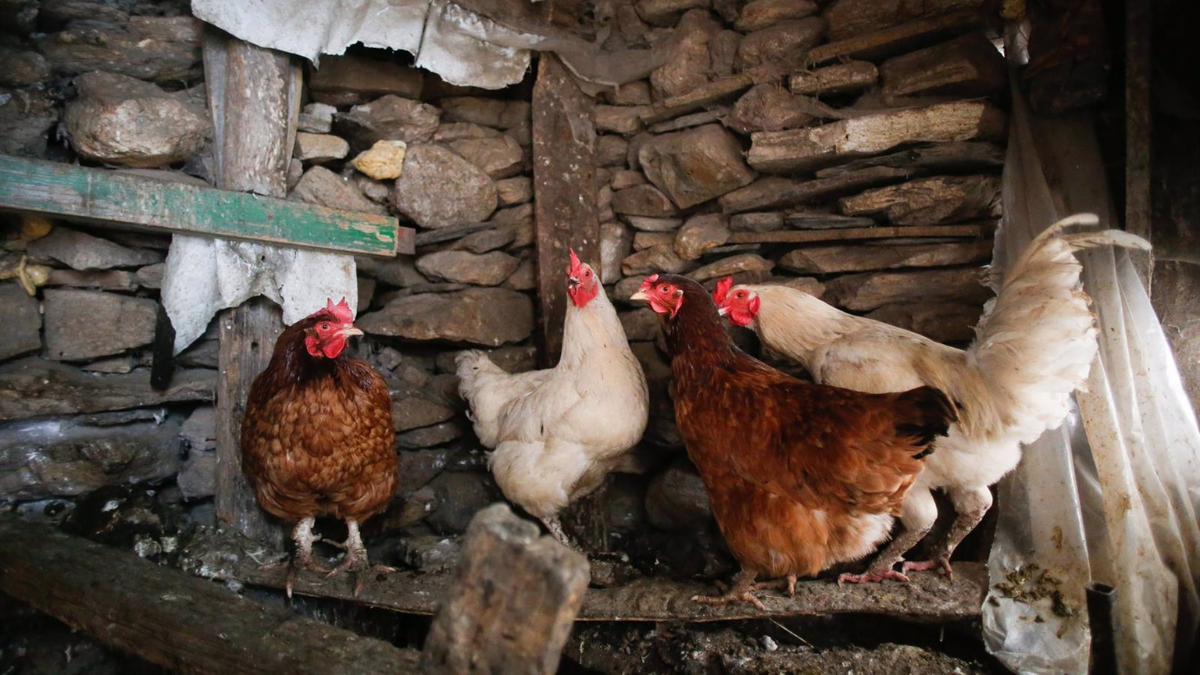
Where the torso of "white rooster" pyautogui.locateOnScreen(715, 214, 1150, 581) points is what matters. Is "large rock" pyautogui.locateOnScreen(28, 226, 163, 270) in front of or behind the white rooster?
in front

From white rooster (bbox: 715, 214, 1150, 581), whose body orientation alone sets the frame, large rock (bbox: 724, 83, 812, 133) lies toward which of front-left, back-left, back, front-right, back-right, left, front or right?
front-right

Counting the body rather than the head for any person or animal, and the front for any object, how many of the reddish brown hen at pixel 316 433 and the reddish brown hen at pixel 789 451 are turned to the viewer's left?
1

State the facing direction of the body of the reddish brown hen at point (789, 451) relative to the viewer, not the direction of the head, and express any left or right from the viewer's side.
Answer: facing to the left of the viewer

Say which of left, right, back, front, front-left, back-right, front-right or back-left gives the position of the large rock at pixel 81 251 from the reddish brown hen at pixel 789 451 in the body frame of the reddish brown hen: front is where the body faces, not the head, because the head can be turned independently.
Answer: front

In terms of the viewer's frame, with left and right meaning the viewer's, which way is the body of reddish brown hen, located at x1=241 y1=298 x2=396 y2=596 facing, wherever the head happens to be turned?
facing the viewer

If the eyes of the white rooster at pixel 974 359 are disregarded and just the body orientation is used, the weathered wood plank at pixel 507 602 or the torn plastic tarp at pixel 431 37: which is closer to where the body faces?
the torn plastic tarp

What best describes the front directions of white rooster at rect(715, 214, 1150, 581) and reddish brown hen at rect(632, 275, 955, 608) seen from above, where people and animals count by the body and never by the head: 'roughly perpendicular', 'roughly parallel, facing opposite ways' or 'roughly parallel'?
roughly parallel

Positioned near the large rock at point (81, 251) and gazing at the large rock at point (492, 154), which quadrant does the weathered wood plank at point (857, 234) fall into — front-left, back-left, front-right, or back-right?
front-right

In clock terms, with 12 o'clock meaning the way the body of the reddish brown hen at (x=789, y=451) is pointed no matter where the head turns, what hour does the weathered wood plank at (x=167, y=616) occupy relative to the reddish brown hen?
The weathered wood plank is roughly at 11 o'clock from the reddish brown hen.

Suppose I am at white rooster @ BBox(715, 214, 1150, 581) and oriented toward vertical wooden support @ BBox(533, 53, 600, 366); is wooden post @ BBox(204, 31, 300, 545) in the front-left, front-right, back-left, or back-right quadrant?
front-left

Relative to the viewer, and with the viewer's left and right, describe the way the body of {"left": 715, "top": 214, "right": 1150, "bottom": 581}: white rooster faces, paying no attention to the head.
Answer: facing to the left of the viewer

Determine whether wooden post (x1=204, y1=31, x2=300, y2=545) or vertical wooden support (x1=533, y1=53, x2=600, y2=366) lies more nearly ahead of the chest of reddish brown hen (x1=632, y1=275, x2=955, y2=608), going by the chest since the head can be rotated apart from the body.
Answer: the wooden post
